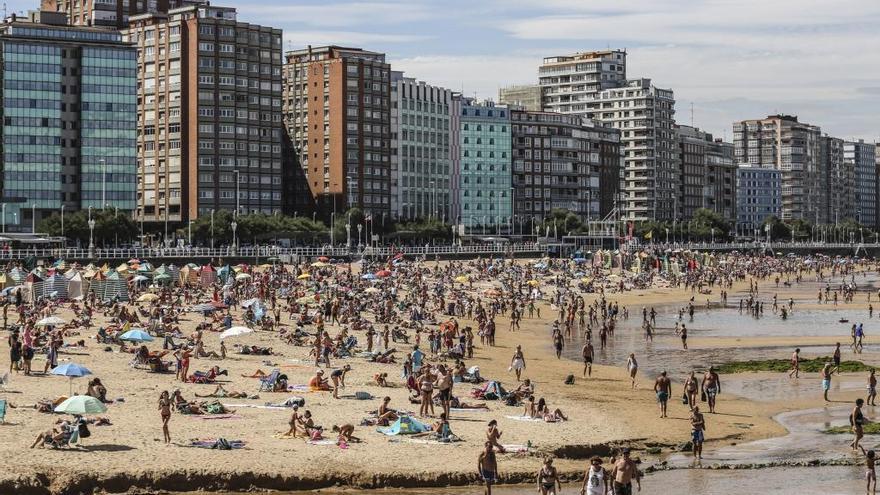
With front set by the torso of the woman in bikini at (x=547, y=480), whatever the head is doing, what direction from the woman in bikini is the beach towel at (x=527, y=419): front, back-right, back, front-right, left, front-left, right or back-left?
back

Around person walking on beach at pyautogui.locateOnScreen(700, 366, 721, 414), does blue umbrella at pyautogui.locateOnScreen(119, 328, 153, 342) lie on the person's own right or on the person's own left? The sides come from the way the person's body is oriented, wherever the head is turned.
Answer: on the person's own right

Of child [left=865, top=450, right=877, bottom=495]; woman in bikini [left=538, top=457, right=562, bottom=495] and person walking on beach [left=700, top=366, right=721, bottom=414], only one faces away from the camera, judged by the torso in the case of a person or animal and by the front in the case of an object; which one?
the child

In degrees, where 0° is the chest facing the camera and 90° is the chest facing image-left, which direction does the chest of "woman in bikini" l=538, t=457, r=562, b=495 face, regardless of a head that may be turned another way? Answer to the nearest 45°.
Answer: approximately 0°

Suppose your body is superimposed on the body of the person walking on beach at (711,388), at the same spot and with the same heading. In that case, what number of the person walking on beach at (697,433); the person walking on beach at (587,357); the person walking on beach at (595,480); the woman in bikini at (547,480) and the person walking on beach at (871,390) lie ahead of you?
3

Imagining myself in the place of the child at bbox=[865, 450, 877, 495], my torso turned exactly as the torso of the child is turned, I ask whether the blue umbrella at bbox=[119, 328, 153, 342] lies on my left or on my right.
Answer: on my left

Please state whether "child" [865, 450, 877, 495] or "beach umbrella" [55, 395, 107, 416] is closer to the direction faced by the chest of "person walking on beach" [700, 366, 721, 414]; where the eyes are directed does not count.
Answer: the child

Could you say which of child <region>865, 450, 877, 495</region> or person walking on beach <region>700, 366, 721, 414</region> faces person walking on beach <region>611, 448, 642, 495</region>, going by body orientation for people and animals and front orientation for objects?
person walking on beach <region>700, 366, 721, 414</region>

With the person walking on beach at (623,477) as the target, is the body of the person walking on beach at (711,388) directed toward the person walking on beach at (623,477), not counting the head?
yes

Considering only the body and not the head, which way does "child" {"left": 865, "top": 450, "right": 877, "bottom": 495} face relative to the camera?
away from the camera
